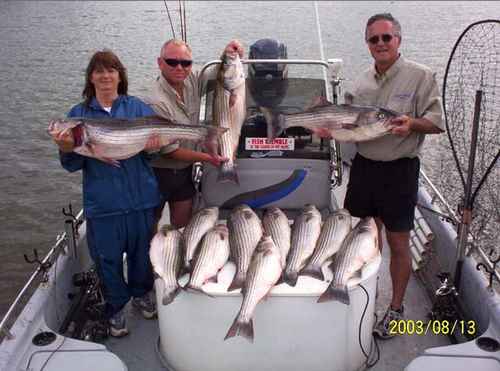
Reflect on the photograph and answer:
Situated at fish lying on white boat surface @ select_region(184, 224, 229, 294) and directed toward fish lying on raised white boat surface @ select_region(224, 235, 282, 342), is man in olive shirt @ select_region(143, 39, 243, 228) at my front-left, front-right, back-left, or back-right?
back-left

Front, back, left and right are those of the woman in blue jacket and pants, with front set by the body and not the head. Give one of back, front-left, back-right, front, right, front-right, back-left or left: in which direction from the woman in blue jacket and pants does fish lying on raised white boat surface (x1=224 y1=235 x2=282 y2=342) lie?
front-left

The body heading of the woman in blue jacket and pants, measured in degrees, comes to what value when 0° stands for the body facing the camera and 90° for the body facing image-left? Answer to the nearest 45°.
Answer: approximately 0°

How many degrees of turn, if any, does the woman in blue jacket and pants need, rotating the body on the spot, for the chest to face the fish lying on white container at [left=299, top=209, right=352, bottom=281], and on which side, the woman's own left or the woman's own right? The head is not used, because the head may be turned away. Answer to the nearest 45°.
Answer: approximately 45° to the woman's own left

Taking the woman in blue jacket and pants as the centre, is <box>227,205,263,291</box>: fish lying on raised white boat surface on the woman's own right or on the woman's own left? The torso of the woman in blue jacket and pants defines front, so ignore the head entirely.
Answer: on the woman's own left

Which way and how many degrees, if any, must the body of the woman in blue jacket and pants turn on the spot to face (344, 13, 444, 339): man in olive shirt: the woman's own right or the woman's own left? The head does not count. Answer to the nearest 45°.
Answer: approximately 90° to the woman's own left

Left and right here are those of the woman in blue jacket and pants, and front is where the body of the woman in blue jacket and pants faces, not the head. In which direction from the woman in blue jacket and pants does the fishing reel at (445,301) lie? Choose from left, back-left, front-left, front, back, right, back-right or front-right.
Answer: left

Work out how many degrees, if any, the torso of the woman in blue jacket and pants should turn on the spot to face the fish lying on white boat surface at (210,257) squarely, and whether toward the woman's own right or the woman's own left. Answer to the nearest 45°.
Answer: approximately 45° to the woman's own left
